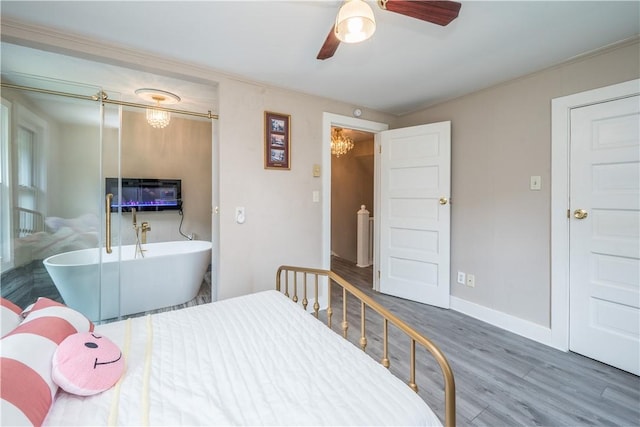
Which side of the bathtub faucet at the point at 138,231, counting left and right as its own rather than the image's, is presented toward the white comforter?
front

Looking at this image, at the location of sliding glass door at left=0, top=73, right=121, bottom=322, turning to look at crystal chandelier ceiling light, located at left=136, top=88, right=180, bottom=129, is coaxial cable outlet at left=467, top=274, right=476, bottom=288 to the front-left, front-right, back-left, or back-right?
front-right

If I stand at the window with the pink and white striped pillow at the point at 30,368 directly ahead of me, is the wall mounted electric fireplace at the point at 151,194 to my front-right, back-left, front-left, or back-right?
back-left

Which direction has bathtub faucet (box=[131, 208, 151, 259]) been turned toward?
toward the camera

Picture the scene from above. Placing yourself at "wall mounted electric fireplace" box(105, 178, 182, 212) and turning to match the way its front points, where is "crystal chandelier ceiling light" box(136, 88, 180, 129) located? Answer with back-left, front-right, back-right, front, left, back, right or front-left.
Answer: front

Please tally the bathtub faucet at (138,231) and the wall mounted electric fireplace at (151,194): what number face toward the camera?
2

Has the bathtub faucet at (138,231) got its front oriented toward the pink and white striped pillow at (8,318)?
yes

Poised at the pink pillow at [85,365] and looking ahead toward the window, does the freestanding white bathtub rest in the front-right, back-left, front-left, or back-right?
front-right

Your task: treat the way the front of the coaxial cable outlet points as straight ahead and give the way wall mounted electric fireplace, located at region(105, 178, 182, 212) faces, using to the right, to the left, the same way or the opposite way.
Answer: to the left

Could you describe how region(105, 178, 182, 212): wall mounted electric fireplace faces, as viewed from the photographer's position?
facing the viewer

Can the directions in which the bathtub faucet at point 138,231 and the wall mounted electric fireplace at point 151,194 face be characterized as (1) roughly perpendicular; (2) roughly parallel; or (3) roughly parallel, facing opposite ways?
roughly parallel

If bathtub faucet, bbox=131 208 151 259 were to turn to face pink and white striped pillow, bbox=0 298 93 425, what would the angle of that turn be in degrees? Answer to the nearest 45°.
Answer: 0° — it already faces it

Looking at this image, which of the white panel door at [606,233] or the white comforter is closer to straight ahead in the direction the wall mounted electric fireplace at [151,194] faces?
the white comforter

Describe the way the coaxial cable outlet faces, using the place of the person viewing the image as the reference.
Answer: facing the viewer and to the left of the viewer

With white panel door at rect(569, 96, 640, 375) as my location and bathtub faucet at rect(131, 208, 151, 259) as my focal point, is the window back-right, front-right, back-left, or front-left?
front-left

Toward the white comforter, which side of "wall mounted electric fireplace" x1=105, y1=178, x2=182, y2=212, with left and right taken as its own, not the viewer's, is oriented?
front

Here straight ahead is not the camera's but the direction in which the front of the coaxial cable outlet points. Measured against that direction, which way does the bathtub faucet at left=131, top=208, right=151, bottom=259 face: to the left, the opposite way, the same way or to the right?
to the left

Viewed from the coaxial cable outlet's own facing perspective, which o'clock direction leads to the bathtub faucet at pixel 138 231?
The bathtub faucet is roughly at 1 o'clock from the coaxial cable outlet.
